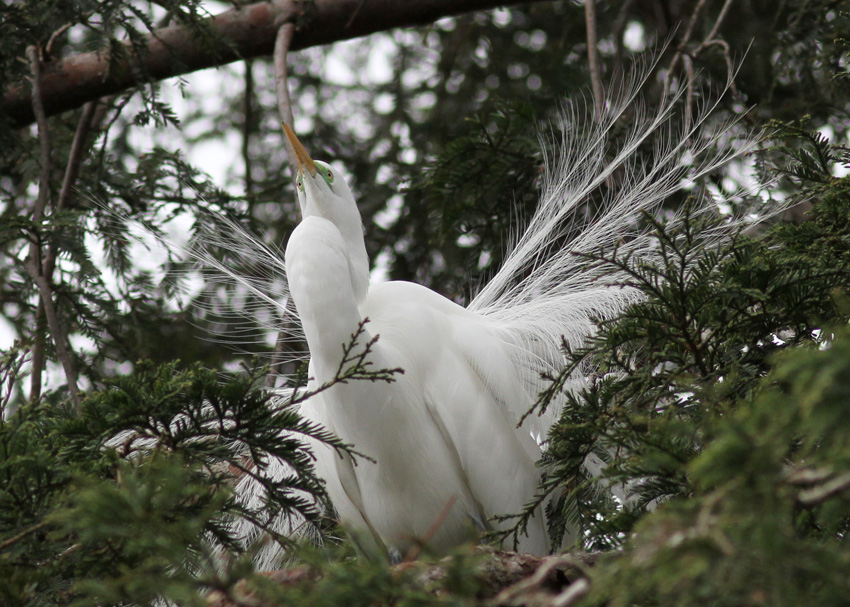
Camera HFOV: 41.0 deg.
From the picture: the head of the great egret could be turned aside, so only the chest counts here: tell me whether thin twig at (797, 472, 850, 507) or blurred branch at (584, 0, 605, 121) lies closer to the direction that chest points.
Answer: the thin twig

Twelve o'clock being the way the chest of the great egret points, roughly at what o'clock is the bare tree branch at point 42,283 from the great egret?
The bare tree branch is roughly at 2 o'clock from the great egret.

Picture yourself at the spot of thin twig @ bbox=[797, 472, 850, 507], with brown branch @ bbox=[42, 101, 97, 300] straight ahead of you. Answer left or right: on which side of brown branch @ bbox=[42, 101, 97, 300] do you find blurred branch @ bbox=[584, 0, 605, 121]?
right

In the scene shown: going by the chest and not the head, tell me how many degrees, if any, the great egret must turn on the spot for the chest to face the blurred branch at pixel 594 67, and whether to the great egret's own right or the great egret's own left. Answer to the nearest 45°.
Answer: approximately 180°
